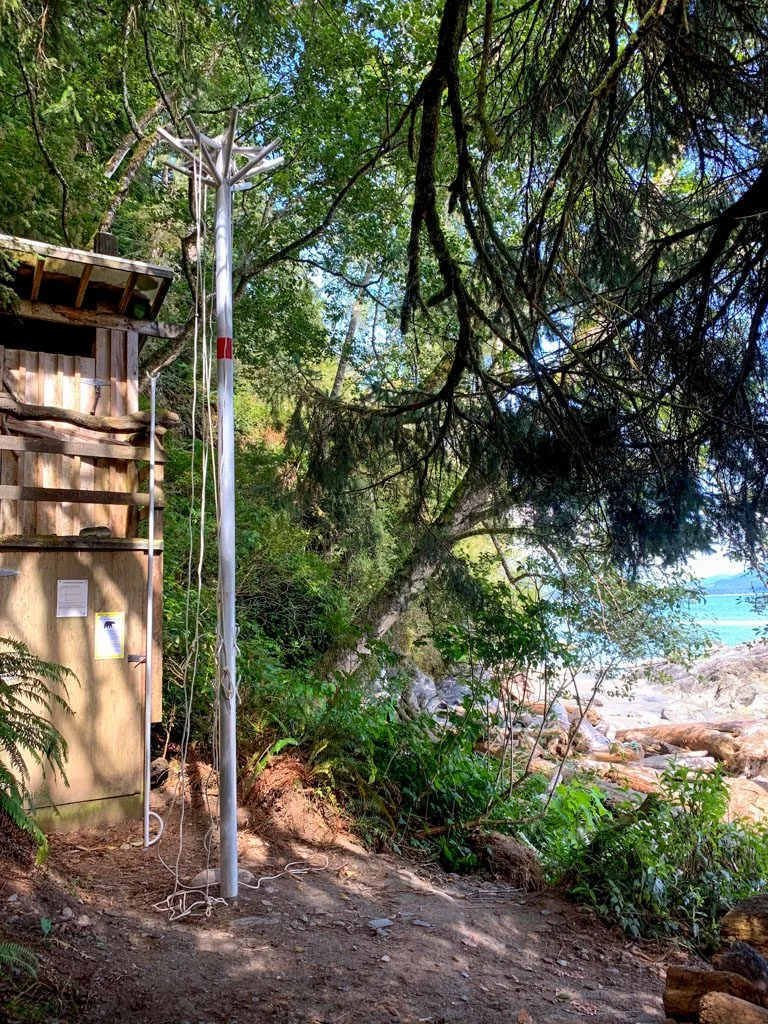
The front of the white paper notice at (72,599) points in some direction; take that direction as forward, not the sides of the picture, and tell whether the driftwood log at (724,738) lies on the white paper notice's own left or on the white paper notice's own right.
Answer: on the white paper notice's own left

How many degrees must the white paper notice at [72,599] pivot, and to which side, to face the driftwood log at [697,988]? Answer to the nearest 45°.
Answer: approximately 45° to its left

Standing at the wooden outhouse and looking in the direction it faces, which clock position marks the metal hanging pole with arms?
The metal hanging pole with arms is roughly at 11 o'clock from the wooden outhouse.

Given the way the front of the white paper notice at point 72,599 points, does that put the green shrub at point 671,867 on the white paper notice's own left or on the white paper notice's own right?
on the white paper notice's own left

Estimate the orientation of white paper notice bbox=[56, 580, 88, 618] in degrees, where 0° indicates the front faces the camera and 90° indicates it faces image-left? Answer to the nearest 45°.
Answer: approximately 0°

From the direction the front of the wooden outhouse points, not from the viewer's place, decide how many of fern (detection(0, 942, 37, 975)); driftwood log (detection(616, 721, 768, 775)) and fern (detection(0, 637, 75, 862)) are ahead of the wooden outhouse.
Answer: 2

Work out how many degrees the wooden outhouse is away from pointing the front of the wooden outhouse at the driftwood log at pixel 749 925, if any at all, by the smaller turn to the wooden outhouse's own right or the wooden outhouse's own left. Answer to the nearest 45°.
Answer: approximately 45° to the wooden outhouse's own left

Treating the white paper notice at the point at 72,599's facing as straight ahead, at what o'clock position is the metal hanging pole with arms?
The metal hanging pole with arms is roughly at 11 o'clock from the white paper notice.

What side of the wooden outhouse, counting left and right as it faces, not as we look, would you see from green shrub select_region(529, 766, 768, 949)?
left

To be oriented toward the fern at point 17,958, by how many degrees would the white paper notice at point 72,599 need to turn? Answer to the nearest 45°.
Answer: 0° — it already faces it
